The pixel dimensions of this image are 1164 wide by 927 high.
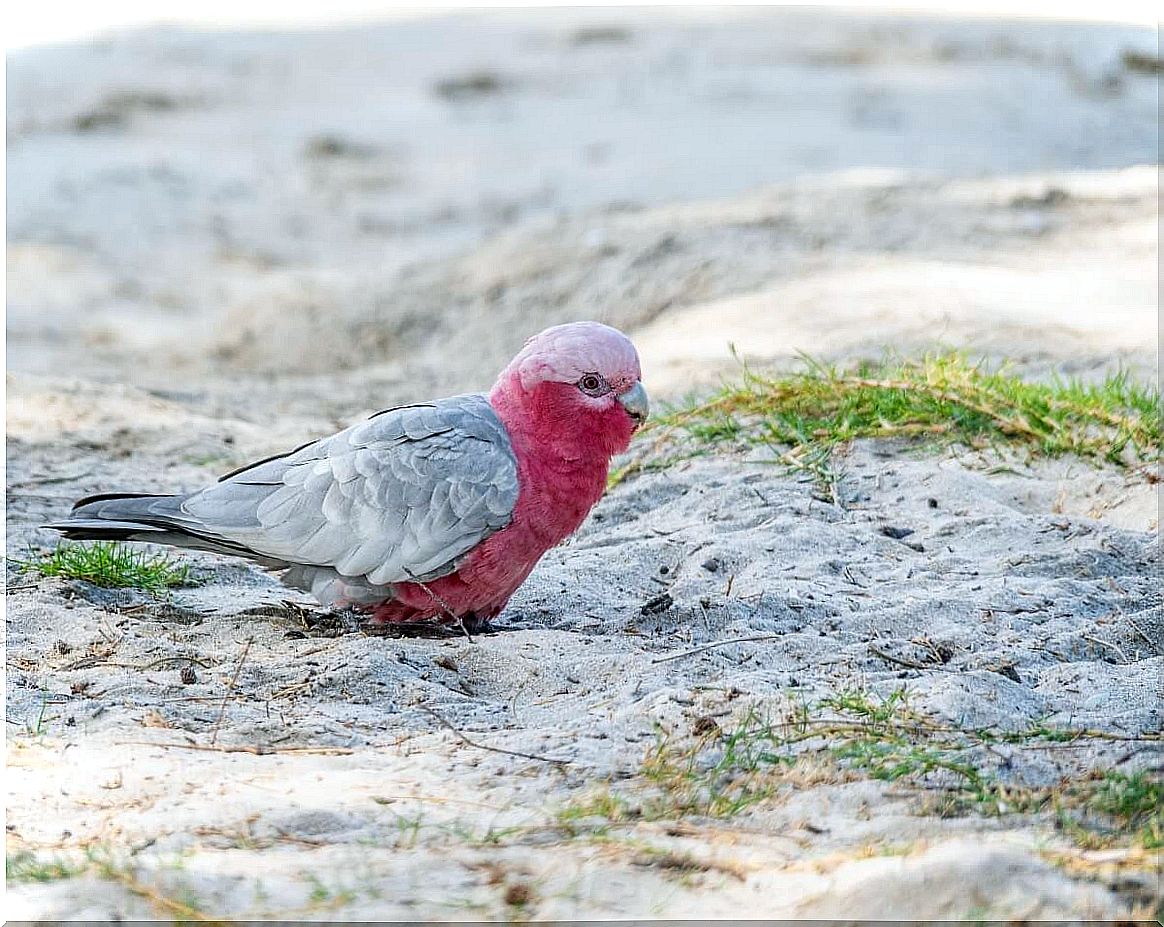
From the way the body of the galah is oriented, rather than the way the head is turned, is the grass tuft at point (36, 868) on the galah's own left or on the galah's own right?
on the galah's own right

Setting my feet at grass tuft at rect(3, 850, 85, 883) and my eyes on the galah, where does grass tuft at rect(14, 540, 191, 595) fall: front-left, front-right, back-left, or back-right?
front-left

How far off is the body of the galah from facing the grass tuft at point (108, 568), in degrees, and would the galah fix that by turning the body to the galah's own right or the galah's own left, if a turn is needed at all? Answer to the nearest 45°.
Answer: approximately 135° to the galah's own left

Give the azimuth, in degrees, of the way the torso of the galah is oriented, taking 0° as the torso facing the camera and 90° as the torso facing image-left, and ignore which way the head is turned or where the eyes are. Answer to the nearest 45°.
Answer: approximately 270°

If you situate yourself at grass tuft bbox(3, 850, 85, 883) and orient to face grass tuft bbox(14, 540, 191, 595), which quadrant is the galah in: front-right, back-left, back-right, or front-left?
front-right
